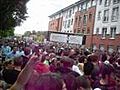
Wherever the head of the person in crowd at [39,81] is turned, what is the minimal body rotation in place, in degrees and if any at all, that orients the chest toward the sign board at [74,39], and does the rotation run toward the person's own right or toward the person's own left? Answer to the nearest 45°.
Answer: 0° — they already face it

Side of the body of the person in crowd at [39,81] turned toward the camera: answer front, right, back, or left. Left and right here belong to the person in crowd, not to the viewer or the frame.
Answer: back

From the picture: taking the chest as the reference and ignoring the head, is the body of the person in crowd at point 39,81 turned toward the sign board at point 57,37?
yes
